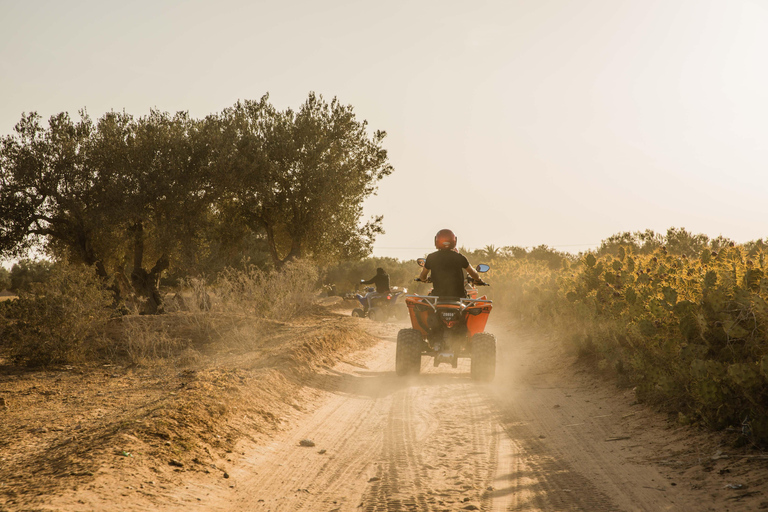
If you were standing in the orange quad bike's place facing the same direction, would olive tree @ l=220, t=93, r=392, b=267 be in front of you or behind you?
in front

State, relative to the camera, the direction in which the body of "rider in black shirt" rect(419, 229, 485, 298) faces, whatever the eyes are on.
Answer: away from the camera

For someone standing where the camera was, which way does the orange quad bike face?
facing away from the viewer

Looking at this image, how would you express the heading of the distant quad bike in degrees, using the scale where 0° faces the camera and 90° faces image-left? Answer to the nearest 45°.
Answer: approximately 135°

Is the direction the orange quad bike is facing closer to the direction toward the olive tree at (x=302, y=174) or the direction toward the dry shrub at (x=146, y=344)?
the olive tree

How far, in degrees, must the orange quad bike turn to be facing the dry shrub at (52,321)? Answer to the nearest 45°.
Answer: approximately 90° to its left

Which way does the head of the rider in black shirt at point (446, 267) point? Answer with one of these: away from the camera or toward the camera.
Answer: away from the camera

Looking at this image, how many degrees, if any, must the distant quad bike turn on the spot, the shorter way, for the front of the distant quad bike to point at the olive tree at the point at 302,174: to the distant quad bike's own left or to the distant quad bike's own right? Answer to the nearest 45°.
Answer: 0° — it already faces it

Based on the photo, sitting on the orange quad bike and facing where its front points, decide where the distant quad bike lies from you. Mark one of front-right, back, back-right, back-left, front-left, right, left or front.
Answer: front

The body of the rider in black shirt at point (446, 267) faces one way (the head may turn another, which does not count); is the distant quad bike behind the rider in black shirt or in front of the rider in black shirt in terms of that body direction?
in front

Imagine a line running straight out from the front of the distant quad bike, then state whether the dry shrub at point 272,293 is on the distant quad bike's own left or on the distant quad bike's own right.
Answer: on the distant quad bike's own left

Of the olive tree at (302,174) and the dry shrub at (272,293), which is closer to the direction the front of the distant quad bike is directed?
the olive tree

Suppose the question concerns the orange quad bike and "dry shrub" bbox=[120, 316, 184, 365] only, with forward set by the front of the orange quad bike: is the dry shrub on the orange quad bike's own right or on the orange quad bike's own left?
on the orange quad bike's own left

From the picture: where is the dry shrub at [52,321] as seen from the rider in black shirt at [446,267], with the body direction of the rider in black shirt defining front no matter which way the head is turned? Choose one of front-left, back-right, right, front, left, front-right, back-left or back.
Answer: left

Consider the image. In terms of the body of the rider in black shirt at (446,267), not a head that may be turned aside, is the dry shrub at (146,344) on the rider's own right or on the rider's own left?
on the rider's own left
